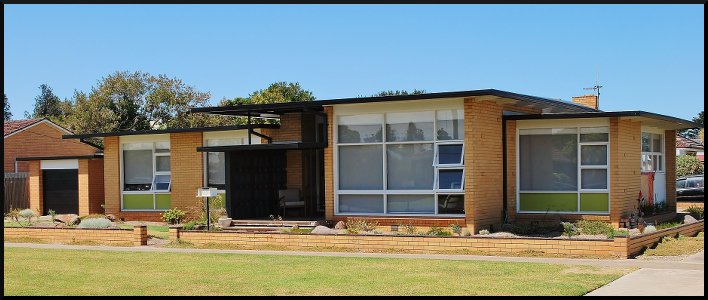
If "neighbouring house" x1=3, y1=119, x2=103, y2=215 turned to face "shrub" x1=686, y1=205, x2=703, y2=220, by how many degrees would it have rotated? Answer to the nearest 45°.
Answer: approximately 45° to its left

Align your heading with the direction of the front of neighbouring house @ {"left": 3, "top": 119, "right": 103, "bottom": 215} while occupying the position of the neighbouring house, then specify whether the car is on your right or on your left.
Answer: on your left

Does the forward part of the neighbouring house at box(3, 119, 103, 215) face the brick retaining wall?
yes

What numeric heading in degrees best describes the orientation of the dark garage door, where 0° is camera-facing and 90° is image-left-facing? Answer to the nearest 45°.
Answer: approximately 0°

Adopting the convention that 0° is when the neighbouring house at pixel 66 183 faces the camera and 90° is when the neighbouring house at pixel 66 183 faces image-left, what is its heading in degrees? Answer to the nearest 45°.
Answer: approximately 0°

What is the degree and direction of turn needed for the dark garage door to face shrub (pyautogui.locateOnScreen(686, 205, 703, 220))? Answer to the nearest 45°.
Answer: approximately 45° to its left

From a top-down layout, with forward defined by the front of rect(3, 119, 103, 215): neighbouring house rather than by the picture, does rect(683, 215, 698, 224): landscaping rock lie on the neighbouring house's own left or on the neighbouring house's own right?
on the neighbouring house's own left
